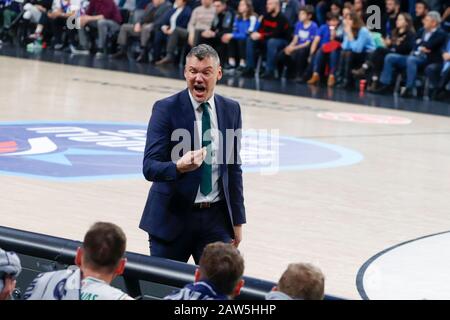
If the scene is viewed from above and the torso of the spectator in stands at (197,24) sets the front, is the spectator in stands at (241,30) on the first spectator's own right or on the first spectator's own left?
on the first spectator's own left

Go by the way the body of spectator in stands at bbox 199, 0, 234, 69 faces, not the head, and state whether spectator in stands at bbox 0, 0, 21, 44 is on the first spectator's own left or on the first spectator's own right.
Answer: on the first spectator's own right

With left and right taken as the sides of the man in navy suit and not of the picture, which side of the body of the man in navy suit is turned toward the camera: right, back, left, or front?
front

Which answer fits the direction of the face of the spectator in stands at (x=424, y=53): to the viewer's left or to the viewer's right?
to the viewer's left

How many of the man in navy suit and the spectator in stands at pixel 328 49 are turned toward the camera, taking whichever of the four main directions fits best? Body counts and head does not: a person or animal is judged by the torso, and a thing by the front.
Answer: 2

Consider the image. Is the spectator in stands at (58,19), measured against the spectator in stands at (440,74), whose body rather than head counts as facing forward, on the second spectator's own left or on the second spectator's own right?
on the second spectator's own right

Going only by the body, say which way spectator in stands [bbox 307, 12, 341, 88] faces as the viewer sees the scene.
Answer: toward the camera

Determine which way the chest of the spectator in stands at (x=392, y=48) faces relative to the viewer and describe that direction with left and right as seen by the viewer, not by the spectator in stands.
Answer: facing the viewer and to the left of the viewer

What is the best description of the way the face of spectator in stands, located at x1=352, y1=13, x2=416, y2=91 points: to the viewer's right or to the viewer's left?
to the viewer's left

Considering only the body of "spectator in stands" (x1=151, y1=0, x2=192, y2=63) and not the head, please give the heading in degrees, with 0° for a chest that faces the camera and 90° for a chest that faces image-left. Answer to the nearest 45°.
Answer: approximately 45°

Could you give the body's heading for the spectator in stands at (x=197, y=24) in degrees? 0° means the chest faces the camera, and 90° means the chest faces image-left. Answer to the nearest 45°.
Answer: approximately 45°

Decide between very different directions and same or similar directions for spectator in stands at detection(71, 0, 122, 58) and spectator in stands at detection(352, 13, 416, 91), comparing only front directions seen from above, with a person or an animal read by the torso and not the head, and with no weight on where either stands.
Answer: same or similar directions
